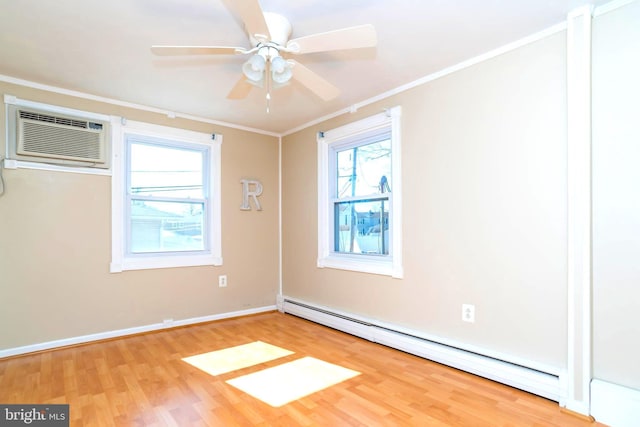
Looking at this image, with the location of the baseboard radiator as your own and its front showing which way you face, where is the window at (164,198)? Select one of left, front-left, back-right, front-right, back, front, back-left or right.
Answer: front-right

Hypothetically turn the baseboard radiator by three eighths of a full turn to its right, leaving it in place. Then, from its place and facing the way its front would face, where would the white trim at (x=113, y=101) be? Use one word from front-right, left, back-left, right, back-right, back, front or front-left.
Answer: left

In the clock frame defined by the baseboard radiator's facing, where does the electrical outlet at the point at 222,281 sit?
The electrical outlet is roughly at 2 o'clock from the baseboard radiator.

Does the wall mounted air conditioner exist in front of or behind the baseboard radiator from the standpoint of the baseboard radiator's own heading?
in front

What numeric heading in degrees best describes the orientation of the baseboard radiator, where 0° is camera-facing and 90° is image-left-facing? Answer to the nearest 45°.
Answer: approximately 45°
